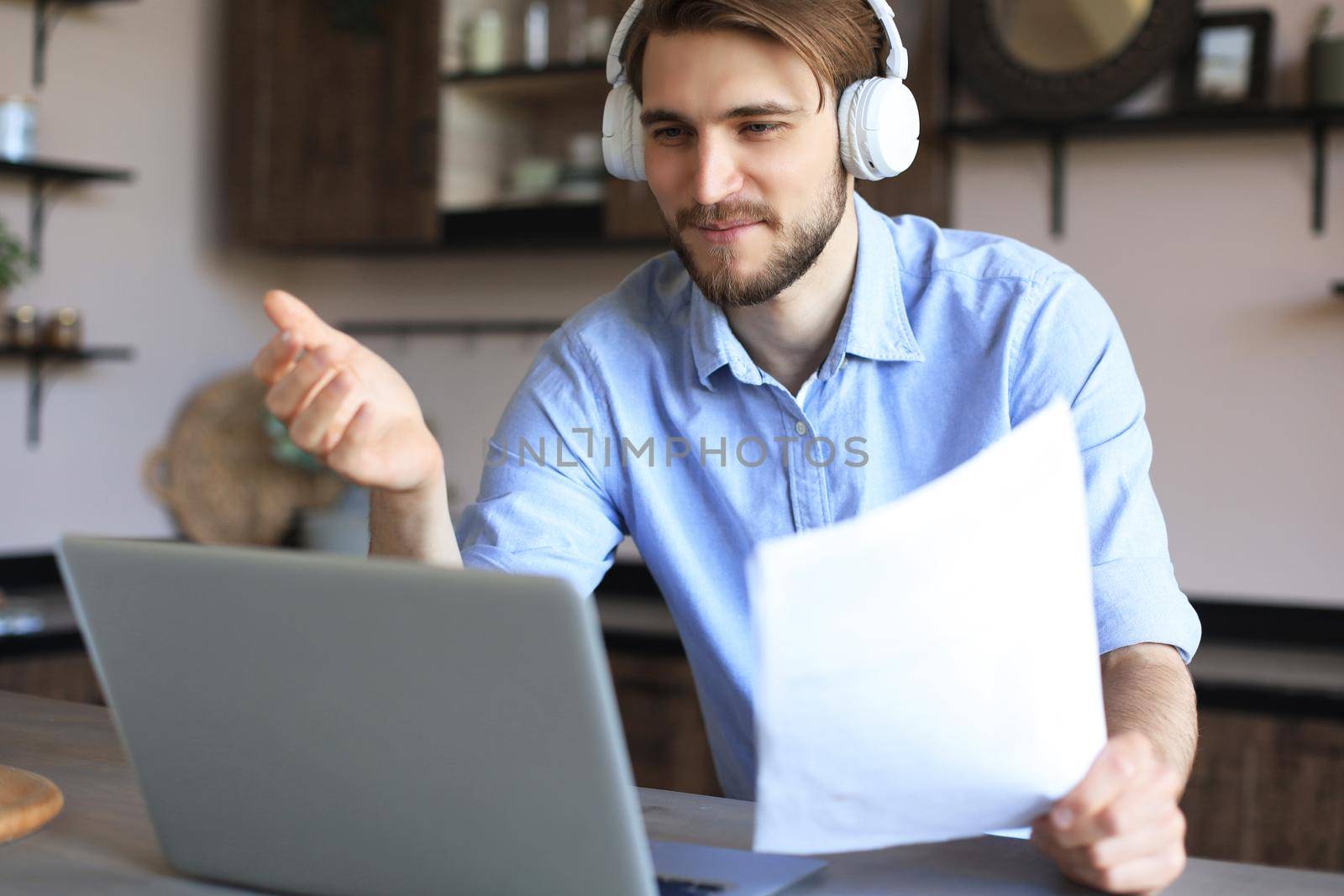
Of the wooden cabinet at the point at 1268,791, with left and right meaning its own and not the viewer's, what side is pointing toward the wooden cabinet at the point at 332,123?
right

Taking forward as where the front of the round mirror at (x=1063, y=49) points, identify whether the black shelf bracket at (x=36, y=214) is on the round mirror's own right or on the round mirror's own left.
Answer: on the round mirror's own right

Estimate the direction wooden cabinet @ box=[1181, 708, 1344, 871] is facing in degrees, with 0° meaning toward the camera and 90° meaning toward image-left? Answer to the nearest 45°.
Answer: approximately 0°

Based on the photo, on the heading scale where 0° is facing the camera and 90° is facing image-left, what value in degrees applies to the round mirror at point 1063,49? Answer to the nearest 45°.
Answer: approximately 0°

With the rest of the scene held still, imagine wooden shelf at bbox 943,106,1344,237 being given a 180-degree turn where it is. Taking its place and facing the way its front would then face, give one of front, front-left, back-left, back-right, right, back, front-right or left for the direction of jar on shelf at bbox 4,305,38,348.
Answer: left

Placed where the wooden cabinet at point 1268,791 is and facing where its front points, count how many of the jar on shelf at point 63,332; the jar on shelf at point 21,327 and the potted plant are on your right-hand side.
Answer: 3

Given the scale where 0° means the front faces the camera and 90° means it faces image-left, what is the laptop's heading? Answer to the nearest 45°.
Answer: approximately 225°

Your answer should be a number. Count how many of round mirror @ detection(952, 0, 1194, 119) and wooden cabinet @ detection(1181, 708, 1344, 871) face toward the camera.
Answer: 2

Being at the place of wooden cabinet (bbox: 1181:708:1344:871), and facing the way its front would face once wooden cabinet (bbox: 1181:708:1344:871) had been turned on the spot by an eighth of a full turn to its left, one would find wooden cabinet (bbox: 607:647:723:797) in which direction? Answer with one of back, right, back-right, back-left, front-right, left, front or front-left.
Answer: back-right

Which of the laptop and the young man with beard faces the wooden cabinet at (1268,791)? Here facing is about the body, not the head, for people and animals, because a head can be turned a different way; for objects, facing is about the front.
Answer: the laptop
